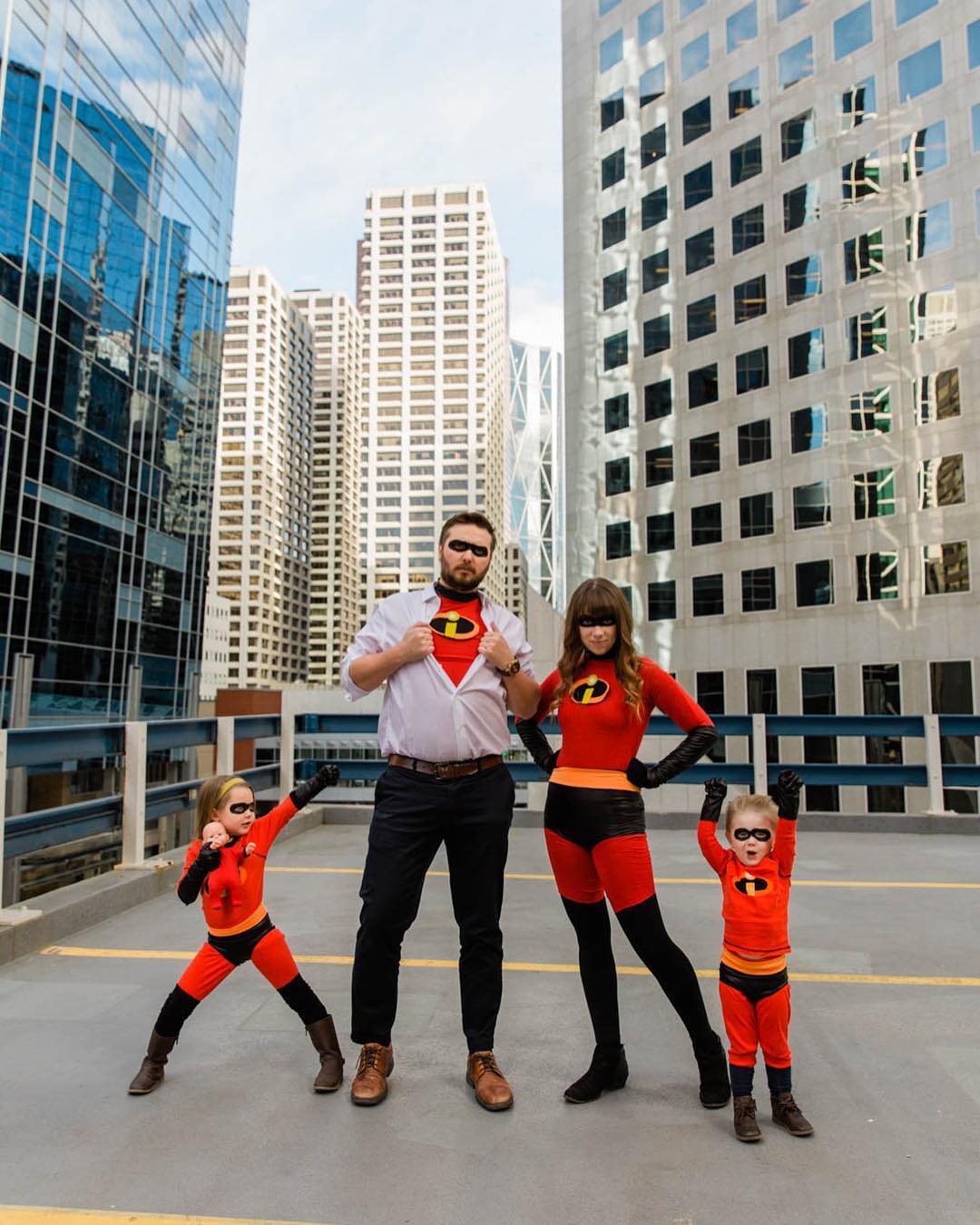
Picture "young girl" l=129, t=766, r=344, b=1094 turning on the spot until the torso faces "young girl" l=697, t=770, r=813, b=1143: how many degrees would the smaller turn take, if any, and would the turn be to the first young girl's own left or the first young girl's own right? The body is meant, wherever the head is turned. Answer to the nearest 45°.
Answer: approximately 45° to the first young girl's own left

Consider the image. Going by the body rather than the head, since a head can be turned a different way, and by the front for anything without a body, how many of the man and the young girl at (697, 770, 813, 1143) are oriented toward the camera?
2

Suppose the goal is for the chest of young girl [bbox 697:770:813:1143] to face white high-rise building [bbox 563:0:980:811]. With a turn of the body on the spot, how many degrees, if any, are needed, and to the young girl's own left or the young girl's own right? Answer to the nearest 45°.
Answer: approximately 180°

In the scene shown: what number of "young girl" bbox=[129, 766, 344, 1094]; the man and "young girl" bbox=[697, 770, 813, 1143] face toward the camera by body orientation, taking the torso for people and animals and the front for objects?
3

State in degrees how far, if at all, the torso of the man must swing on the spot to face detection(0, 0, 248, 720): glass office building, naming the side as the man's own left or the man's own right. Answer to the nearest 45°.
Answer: approximately 135° to the man's own right

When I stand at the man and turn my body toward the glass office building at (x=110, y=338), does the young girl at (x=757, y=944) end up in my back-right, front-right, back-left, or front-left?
back-right

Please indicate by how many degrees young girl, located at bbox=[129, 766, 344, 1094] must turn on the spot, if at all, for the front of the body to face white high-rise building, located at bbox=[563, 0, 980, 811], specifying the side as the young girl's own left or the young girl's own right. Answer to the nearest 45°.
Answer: approximately 135° to the young girl's own left

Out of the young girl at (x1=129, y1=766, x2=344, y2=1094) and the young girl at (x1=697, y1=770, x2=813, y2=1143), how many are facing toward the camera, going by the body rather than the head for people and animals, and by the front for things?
2

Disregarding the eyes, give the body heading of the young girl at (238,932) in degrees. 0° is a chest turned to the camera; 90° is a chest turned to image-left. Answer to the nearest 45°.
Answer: approximately 0°

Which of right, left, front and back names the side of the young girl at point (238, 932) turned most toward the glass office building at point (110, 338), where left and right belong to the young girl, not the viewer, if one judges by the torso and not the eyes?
back

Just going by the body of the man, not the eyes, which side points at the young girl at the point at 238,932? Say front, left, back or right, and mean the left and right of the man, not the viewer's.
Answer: right

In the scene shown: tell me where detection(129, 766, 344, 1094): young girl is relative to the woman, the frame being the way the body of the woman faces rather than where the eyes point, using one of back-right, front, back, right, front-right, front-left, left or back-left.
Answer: front-right
